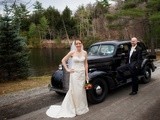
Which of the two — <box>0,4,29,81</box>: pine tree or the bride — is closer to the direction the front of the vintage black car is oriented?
the bride

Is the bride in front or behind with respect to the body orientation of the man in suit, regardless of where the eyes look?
in front

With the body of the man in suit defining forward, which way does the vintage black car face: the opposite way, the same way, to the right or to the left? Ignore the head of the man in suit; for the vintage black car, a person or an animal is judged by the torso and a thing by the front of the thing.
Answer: the same way

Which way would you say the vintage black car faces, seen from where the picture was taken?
facing the viewer and to the left of the viewer

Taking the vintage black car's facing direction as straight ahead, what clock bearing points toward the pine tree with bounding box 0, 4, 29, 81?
The pine tree is roughly at 3 o'clock from the vintage black car.

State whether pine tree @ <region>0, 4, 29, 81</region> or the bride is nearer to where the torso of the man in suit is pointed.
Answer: the bride

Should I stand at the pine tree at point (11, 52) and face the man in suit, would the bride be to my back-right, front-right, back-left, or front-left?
front-right

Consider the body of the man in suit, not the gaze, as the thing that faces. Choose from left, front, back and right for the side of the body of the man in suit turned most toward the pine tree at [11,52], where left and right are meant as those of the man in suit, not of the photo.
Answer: right
